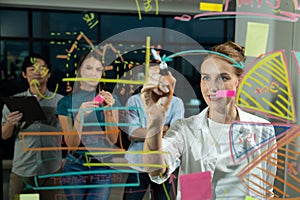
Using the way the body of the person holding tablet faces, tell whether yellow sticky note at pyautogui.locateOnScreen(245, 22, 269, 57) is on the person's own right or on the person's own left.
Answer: on the person's own left

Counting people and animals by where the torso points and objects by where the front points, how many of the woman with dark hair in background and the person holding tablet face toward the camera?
2
